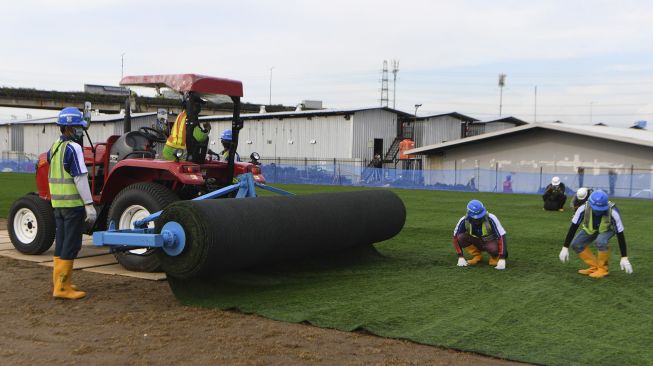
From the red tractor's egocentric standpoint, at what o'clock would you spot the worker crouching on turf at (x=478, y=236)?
The worker crouching on turf is roughly at 5 o'clock from the red tractor.

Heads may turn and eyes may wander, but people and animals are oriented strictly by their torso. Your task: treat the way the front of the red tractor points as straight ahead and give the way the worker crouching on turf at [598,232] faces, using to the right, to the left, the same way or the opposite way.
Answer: to the left

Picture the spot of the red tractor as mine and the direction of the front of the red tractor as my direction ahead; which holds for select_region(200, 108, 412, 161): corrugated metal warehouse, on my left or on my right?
on my right

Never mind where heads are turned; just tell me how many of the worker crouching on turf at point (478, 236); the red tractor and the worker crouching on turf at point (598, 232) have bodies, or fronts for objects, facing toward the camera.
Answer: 2

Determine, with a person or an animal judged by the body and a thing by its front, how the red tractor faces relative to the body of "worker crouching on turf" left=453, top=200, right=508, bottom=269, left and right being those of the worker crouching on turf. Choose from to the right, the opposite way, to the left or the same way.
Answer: to the right
